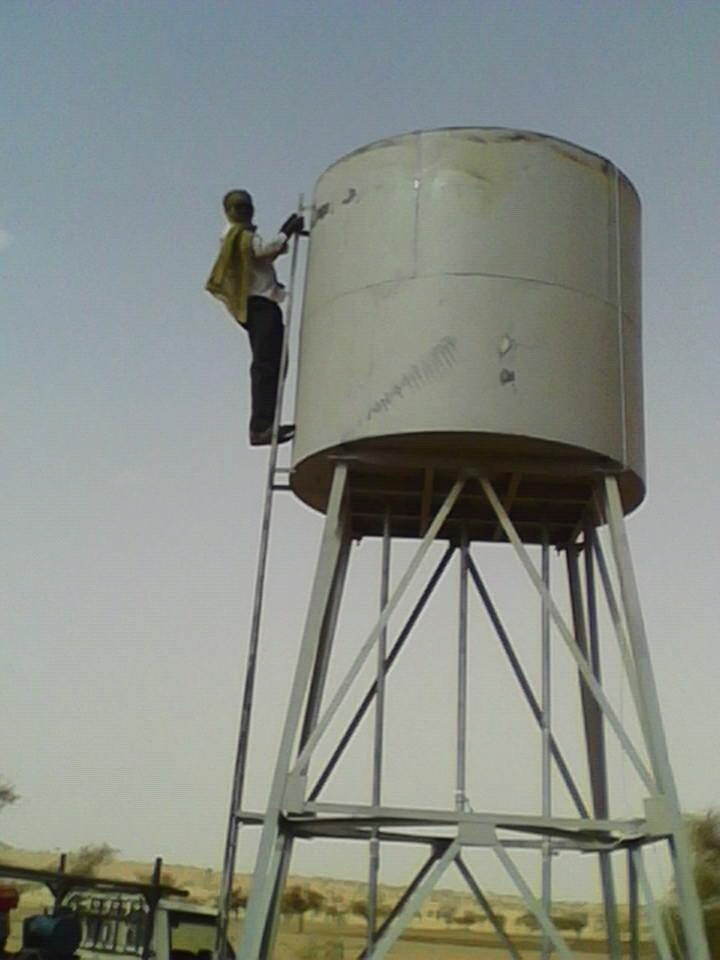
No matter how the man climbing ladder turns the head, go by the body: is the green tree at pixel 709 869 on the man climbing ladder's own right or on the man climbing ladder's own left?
on the man climbing ladder's own left

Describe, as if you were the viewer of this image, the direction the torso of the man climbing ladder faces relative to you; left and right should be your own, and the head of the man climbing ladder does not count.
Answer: facing to the right of the viewer
